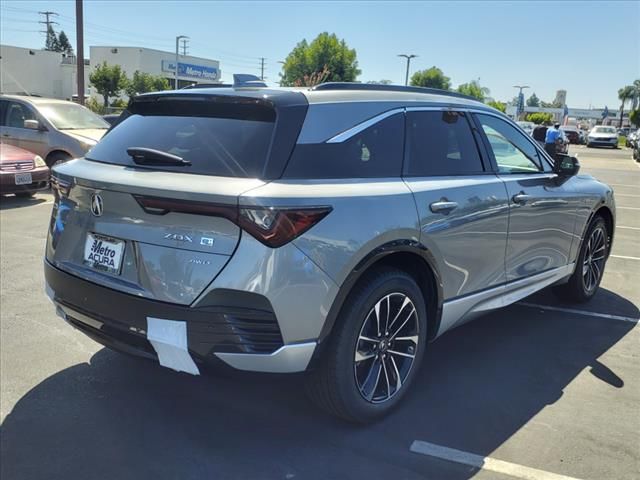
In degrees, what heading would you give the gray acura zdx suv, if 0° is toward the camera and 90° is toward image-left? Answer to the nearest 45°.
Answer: approximately 225°

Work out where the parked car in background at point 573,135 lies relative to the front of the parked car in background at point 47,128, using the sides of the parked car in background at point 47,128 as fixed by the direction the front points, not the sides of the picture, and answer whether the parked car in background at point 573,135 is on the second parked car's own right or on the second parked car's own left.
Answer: on the second parked car's own left

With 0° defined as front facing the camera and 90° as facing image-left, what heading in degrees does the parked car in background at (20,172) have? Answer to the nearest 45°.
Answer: approximately 315°

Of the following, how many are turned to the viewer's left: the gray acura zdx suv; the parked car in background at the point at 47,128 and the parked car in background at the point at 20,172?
0

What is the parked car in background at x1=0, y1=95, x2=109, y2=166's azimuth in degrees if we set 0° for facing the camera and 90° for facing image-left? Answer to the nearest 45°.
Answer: approximately 315°

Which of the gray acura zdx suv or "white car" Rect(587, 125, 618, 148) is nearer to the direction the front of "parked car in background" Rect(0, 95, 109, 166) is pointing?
the gray acura zdx suv

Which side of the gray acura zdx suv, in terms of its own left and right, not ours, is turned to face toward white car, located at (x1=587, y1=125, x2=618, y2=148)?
front

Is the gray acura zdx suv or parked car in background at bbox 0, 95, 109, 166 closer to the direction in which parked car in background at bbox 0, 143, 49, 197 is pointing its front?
the gray acura zdx suv

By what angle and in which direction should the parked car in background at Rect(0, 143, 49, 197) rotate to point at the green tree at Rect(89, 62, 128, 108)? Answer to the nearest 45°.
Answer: approximately 135° to its left

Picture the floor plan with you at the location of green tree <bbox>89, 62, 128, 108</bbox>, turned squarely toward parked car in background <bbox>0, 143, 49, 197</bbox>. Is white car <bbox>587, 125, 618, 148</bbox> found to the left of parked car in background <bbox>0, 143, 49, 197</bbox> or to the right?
left

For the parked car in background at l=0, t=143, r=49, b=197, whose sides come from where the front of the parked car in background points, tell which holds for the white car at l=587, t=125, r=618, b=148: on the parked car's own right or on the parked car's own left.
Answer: on the parked car's own left

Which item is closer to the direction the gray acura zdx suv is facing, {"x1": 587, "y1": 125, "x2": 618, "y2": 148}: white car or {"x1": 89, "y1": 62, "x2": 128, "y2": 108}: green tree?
the white car

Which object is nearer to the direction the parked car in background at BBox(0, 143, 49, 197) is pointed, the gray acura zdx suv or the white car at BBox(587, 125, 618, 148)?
the gray acura zdx suv

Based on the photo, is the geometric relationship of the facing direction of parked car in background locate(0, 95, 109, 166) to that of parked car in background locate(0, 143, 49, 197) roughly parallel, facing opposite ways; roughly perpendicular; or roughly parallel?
roughly parallel
